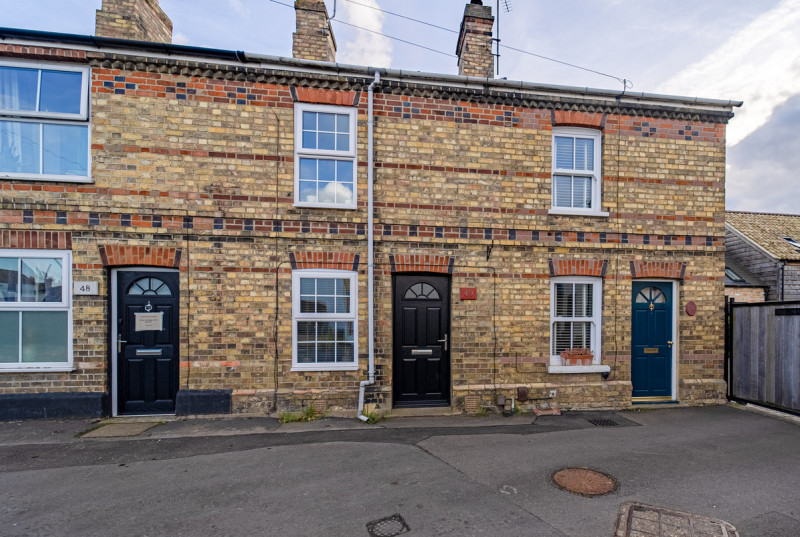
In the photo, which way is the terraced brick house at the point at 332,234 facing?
toward the camera

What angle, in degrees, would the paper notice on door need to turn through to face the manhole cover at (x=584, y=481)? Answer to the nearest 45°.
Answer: approximately 45° to its left

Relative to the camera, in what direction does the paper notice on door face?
facing the viewer

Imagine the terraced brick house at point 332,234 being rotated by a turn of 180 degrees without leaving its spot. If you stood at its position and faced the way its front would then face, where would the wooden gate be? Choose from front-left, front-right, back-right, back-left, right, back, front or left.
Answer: right
